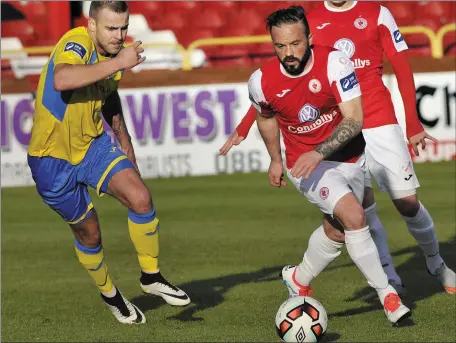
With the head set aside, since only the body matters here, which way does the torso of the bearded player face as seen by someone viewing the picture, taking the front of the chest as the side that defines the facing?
toward the camera

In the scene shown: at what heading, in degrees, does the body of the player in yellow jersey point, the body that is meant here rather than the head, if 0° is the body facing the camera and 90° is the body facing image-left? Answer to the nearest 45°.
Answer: approximately 315°

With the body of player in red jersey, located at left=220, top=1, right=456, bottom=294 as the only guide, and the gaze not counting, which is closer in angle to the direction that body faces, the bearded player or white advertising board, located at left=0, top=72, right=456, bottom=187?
the bearded player

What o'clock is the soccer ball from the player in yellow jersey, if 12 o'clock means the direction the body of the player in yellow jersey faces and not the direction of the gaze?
The soccer ball is roughly at 12 o'clock from the player in yellow jersey.

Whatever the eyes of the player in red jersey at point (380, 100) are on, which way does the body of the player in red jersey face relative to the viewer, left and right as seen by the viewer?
facing the viewer

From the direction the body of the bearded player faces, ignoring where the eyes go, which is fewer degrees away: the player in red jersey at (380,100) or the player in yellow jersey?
the player in yellow jersey

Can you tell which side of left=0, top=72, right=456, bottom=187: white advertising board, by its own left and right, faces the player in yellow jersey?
front

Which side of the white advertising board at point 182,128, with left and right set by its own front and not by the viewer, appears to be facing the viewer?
front

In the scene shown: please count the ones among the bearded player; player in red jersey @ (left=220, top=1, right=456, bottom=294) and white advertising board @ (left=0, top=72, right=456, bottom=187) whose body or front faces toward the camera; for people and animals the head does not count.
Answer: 3

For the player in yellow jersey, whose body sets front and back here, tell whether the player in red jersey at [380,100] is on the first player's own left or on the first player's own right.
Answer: on the first player's own left

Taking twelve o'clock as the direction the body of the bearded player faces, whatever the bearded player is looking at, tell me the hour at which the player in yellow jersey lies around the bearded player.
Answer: The player in yellow jersey is roughly at 3 o'clock from the bearded player.
